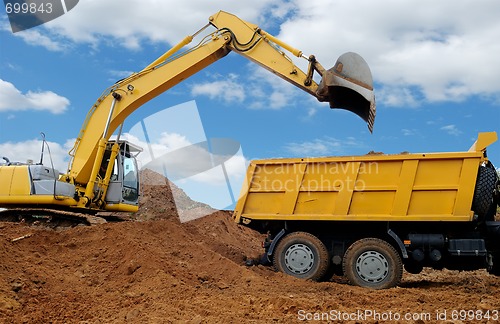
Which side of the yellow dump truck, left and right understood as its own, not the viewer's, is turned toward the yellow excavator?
back

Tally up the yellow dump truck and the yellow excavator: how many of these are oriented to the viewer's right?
2

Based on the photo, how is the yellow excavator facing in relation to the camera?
to the viewer's right

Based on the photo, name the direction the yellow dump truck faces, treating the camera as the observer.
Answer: facing to the right of the viewer
